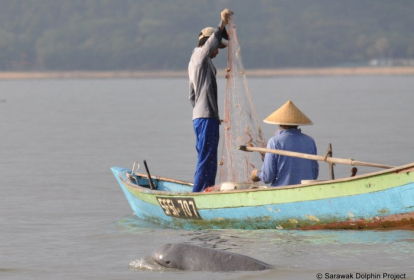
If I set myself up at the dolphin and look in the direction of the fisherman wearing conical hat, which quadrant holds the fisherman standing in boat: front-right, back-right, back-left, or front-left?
front-left

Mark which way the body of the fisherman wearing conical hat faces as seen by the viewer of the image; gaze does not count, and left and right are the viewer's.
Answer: facing away from the viewer and to the left of the viewer

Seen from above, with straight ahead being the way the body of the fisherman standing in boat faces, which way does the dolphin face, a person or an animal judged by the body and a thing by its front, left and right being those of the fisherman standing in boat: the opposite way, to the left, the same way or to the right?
the opposite way

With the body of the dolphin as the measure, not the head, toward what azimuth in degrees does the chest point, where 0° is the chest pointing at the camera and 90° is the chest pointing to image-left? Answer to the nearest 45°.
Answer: approximately 90°

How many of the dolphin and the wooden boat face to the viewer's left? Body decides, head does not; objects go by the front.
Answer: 2

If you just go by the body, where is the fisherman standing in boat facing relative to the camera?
to the viewer's right

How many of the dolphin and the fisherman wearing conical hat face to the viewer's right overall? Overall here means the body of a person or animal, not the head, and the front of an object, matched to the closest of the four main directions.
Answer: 0

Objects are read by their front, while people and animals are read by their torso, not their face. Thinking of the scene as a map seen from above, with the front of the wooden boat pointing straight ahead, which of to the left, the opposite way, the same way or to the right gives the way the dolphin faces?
the same way

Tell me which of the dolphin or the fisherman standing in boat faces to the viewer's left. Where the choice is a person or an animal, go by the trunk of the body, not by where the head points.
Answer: the dolphin

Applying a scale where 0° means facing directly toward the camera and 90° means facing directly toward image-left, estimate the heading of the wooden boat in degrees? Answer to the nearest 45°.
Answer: approximately 90°

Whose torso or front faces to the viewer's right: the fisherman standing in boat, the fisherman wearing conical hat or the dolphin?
the fisherman standing in boat
